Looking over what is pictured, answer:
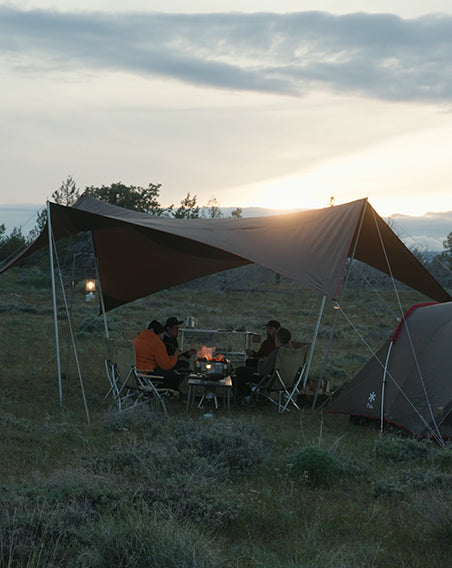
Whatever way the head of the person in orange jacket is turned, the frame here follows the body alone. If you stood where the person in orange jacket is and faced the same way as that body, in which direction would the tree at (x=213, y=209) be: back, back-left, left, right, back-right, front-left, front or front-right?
front-left

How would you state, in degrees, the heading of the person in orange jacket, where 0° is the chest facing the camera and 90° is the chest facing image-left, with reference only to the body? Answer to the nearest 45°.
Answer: approximately 225°

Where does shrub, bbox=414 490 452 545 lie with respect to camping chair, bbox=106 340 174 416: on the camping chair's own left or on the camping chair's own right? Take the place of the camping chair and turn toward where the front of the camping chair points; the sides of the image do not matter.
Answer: on the camping chair's own right

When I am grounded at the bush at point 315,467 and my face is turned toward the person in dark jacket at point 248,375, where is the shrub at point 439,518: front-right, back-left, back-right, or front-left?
back-right

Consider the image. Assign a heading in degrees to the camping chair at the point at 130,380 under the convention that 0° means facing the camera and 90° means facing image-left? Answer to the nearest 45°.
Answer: approximately 225°

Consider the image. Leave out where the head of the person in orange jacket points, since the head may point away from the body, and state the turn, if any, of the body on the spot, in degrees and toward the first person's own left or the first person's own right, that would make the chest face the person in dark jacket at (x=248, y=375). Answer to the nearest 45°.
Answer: approximately 45° to the first person's own right
